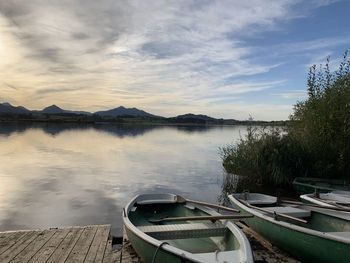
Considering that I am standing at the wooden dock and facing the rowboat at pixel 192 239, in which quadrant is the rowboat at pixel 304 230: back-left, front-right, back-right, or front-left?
front-left

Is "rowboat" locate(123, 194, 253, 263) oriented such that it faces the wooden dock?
no

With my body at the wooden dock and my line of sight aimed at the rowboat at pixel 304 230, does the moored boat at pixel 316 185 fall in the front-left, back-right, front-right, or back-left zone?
front-left

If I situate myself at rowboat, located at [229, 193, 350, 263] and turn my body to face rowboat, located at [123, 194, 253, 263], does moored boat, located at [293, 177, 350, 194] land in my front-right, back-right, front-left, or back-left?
back-right

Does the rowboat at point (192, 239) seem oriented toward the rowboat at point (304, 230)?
no

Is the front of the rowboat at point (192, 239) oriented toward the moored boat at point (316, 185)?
no
